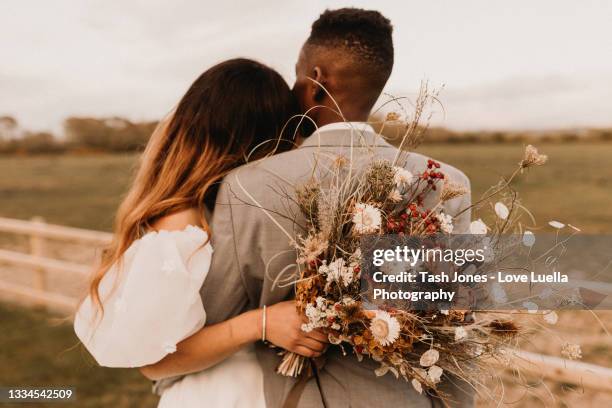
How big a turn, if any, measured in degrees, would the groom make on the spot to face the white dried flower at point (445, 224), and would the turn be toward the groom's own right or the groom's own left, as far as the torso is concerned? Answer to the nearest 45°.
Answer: approximately 90° to the groom's own right

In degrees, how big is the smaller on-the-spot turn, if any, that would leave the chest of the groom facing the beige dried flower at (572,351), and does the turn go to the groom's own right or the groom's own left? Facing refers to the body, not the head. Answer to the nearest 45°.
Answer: approximately 90° to the groom's own right

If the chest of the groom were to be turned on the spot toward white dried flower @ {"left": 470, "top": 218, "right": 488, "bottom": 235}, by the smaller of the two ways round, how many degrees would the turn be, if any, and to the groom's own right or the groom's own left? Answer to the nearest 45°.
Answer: approximately 90° to the groom's own right

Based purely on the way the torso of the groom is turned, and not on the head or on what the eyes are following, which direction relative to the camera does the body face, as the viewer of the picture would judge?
away from the camera

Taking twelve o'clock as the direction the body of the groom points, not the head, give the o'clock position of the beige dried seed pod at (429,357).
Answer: The beige dried seed pod is roughly at 4 o'clock from the groom.
